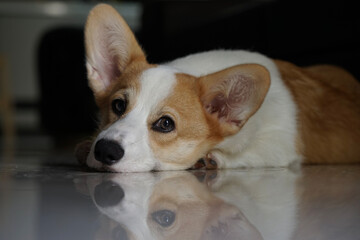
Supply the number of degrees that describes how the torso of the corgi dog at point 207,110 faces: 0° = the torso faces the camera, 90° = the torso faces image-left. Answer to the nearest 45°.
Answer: approximately 45°
